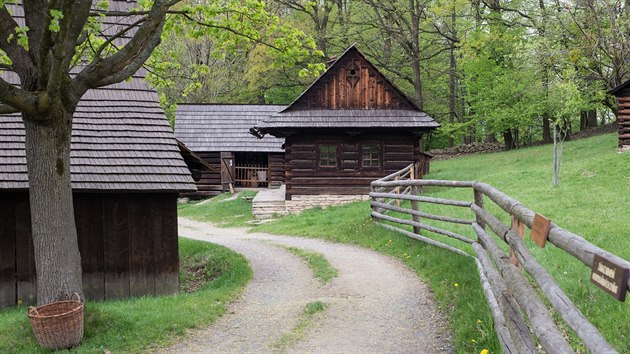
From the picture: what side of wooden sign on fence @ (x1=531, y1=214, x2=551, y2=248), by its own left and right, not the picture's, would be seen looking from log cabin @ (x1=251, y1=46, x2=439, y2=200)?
right

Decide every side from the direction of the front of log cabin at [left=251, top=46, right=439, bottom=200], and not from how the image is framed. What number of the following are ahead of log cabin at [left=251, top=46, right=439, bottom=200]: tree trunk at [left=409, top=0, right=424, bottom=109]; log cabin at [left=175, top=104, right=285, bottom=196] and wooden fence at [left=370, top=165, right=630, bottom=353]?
1

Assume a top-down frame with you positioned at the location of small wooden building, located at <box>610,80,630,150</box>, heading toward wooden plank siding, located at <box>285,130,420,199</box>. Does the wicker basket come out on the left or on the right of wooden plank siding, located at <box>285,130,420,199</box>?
left

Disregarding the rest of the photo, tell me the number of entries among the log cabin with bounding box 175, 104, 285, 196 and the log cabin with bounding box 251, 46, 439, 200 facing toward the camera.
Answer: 2

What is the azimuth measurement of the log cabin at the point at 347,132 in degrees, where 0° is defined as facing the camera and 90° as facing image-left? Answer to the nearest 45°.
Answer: approximately 0°

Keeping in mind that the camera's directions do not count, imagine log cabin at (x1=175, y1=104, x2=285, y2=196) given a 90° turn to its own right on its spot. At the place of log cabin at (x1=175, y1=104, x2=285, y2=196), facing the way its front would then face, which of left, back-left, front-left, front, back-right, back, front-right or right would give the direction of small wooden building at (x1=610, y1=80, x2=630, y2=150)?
back-left

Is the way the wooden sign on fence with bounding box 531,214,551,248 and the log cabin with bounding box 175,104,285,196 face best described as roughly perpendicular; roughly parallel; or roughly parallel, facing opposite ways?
roughly perpendicular

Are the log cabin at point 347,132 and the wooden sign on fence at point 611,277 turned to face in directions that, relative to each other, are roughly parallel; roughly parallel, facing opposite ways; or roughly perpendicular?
roughly perpendicular

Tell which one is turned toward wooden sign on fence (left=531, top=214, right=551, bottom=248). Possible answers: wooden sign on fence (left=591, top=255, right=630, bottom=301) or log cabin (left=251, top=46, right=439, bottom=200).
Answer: the log cabin

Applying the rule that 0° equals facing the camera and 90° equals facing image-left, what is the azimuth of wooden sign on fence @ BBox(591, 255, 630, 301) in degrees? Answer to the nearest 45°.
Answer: approximately 45°

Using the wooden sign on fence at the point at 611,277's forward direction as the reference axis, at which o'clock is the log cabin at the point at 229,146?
The log cabin is roughly at 3 o'clock from the wooden sign on fence.

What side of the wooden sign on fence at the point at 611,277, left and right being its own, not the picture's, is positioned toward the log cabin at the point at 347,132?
right

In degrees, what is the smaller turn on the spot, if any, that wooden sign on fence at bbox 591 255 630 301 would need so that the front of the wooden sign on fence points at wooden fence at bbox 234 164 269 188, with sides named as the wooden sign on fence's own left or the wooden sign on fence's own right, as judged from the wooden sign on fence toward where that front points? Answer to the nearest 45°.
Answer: approximately 90° to the wooden sign on fence's own right

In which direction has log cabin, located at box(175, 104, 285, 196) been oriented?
toward the camera

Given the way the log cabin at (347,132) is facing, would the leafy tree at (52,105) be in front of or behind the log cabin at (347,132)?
in front
